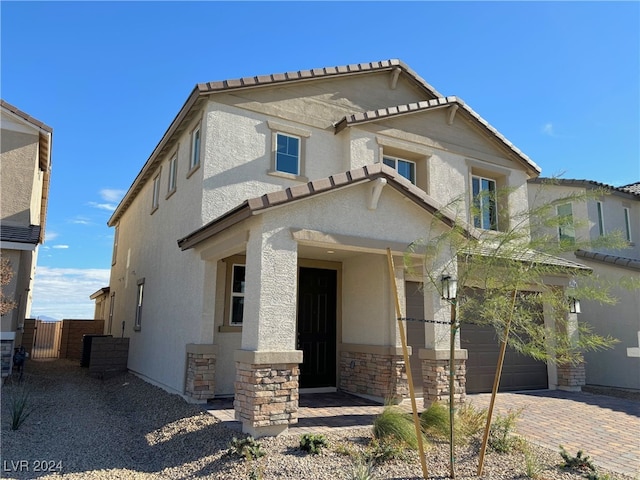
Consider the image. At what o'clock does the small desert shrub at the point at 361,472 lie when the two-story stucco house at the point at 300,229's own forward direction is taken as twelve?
The small desert shrub is roughly at 1 o'clock from the two-story stucco house.

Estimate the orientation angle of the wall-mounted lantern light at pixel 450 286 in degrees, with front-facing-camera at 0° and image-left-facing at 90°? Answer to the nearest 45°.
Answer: approximately 315°

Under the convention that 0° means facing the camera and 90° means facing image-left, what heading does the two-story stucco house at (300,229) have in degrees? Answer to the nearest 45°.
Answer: approximately 315°

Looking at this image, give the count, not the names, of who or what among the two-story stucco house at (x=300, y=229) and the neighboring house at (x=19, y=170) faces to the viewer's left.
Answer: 0

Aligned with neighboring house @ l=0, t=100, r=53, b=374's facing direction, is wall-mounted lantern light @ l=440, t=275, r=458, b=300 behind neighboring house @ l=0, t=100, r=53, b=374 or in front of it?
in front

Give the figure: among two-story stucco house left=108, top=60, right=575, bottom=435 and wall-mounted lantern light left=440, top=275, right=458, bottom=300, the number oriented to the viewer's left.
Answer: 0

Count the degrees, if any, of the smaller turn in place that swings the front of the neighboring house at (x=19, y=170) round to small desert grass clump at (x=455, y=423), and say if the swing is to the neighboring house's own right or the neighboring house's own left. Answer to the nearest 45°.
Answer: approximately 45° to the neighboring house's own left

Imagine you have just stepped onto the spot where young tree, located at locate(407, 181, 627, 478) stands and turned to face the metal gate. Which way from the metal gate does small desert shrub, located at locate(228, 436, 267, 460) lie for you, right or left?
left

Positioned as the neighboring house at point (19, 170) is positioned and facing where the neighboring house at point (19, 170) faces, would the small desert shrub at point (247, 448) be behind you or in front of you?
in front
